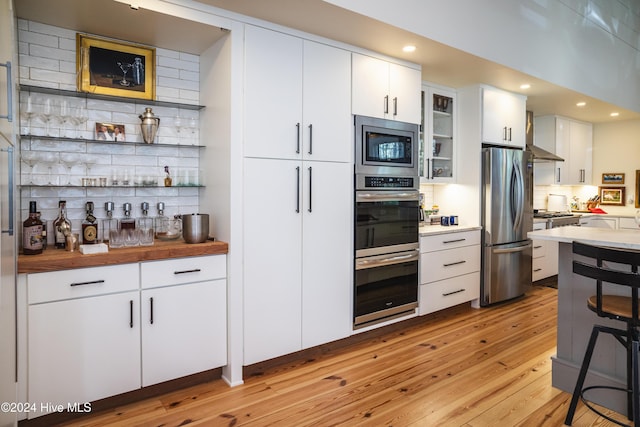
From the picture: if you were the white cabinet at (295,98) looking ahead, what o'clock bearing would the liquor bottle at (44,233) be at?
The liquor bottle is roughly at 4 o'clock from the white cabinet.

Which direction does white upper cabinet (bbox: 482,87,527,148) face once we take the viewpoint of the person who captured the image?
facing the viewer and to the right of the viewer

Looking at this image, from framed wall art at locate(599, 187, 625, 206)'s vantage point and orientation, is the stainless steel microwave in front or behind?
in front

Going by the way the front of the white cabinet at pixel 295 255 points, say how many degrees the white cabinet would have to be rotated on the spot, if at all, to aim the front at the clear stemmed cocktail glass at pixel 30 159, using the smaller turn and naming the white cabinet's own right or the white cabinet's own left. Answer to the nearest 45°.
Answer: approximately 135° to the white cabinet's own right

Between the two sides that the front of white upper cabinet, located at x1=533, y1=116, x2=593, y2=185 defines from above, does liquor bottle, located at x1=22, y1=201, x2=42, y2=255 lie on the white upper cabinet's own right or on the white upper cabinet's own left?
on the white upper cabinet's own right

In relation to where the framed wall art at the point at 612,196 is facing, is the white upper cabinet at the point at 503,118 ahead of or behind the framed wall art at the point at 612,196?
ahead

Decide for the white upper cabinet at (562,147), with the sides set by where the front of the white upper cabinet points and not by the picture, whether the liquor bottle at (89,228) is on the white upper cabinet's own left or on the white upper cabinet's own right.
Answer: on the white upper cabinet's own right

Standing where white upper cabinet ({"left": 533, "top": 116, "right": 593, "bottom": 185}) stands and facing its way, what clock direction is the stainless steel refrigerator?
The stainless steel refrigerator is roughly at 2 o'clock from the white upper cabinet.

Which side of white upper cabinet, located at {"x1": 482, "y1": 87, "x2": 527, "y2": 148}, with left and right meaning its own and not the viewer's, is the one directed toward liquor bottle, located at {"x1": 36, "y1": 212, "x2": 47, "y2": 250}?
right

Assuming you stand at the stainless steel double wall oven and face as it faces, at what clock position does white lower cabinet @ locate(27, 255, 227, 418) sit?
The white lower cabinet is roughly at 3 o'clock from the stainless steel double wall oven.

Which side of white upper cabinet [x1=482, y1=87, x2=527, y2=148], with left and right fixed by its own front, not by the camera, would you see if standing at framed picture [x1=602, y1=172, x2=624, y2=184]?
left

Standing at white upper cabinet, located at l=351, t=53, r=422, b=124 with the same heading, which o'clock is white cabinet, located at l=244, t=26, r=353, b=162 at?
The white cabinet is roughly at 3 o'clock from the white upper cabinet.

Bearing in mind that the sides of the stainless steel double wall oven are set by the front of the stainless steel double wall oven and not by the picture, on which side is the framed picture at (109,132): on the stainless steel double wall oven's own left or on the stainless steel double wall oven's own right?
on the stainless steel double wall oven's own right

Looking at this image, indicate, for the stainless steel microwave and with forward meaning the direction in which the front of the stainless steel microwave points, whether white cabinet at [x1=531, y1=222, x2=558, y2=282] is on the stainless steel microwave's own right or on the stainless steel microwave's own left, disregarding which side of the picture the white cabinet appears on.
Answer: on the stainless steel microwave's own left

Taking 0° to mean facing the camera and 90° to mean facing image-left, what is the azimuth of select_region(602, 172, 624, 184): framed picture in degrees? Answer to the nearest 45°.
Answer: approximately 0°
